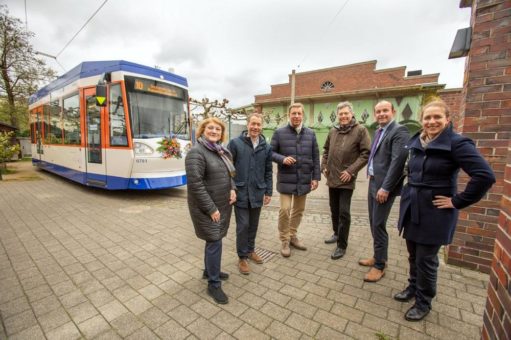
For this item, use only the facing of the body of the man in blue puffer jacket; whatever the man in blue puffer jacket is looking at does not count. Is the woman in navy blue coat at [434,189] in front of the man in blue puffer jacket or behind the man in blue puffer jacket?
in front

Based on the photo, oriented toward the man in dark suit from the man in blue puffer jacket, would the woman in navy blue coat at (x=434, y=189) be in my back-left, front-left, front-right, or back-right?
front-right

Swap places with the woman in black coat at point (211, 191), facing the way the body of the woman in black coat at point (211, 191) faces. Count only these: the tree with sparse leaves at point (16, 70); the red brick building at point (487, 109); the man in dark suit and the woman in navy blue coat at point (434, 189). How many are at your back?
1

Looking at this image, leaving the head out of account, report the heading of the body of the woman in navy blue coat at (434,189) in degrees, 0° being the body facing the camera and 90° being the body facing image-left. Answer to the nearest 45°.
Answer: approximately 45°

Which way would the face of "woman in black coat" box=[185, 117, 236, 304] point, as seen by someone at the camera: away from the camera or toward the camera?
toward the camera

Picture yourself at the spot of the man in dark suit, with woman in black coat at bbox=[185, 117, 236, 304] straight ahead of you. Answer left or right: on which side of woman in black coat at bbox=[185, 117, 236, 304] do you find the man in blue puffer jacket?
right

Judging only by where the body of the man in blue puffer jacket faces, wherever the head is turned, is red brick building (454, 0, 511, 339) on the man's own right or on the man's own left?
on the man's own left

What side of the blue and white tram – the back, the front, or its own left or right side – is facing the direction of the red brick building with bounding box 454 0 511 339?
front

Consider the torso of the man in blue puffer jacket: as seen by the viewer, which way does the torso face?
toward the camera

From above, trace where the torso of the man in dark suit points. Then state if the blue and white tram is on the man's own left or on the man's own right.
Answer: on the man's own right

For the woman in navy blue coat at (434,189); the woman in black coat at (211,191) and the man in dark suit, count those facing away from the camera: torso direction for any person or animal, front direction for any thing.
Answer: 0

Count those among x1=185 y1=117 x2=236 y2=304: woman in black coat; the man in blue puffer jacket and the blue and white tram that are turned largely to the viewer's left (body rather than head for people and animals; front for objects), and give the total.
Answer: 0
